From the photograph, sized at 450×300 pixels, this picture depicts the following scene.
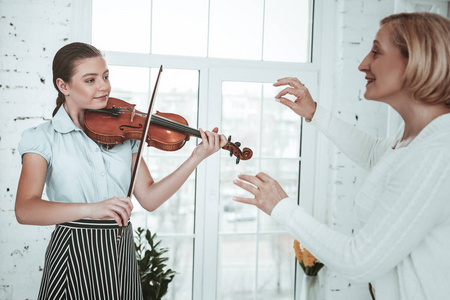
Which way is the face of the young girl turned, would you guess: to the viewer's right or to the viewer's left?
to the viewer's right

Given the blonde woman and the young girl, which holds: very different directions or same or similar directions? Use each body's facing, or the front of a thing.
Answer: very different directions

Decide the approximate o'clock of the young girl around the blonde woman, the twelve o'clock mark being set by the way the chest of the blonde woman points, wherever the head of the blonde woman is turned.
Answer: The young girl is roughly at 12 o'clock from the blonde woman.

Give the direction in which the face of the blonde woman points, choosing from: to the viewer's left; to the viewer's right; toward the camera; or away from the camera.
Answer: to the viewer's left

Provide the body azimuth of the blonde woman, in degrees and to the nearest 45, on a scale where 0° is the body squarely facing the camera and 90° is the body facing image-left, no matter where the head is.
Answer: approximately 90°

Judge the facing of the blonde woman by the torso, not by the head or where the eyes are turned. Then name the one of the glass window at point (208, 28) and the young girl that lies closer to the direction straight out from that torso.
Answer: the young girl

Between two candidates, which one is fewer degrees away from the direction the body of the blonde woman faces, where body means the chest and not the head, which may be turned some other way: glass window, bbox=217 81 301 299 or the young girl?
the young girl

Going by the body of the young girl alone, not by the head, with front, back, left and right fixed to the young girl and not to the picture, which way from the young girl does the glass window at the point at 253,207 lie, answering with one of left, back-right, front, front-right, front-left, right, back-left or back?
left

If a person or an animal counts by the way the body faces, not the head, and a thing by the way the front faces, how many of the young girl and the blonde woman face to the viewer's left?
1
